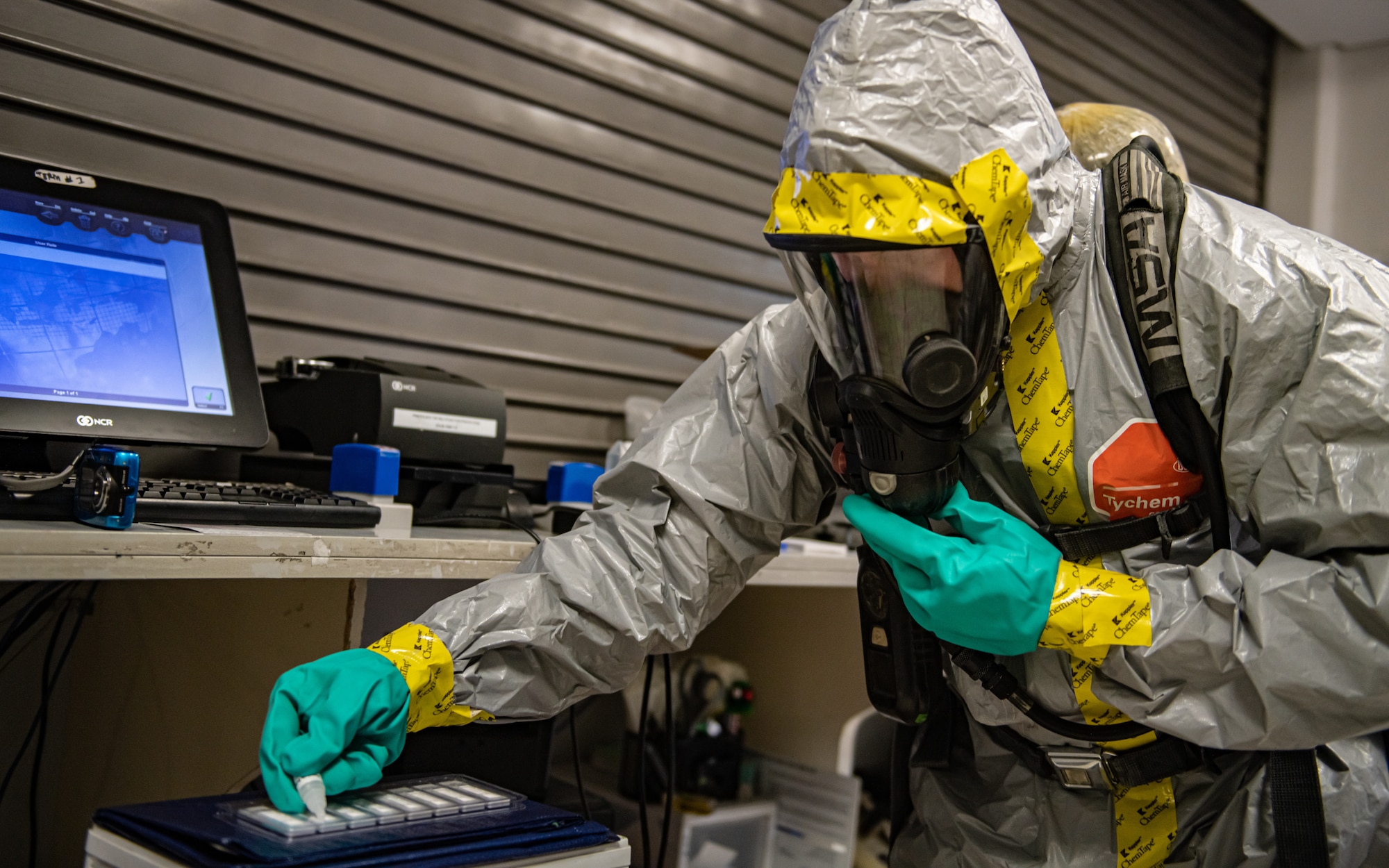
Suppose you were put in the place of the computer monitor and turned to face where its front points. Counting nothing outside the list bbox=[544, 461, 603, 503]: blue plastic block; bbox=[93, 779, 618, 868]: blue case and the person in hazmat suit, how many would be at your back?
0

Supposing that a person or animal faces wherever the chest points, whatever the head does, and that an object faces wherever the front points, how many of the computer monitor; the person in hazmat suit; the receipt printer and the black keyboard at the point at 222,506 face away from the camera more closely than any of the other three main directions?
0

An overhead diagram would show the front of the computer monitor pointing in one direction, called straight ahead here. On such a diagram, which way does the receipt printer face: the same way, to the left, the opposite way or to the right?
the same way

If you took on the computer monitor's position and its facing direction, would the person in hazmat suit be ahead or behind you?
ahead

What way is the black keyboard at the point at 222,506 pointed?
toward the camera

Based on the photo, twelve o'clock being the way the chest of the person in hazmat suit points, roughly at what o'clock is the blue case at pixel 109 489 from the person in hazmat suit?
The blue case is roughly at 1 o'clock from the person in hazmat suit.

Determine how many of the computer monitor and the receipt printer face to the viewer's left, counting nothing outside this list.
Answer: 0

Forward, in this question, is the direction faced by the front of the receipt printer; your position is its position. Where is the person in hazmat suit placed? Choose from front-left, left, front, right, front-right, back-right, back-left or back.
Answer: front

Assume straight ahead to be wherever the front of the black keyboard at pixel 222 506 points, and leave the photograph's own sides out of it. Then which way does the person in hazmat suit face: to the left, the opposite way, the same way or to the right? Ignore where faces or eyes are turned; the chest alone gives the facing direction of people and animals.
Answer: to the right

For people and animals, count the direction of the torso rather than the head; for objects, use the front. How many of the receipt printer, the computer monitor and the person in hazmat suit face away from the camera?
0

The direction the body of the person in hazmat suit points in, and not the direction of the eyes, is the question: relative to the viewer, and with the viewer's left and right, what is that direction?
facing the viewer and to the left of the viewer

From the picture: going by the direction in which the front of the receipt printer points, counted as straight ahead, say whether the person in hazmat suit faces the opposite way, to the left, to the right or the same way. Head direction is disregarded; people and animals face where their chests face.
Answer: to the right
